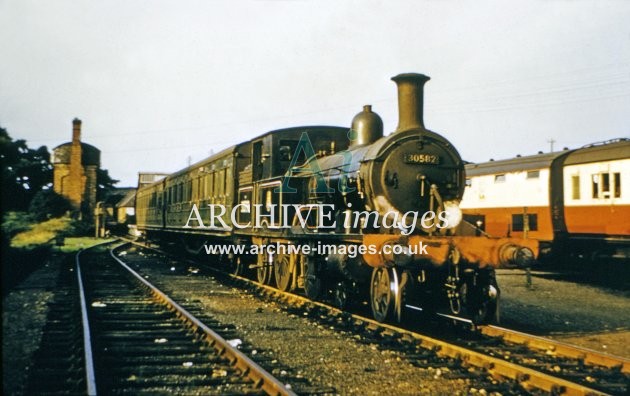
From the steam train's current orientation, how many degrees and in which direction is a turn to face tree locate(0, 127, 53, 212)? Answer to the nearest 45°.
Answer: approximately 135° to its right

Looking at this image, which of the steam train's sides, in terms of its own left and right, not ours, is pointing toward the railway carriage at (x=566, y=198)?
left

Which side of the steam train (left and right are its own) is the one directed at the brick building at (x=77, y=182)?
back

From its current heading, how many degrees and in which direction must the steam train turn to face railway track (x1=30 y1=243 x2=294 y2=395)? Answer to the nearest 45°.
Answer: approximately 90° to its right

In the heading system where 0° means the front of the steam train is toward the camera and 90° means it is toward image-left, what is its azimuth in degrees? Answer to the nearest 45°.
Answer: approximately 315°
